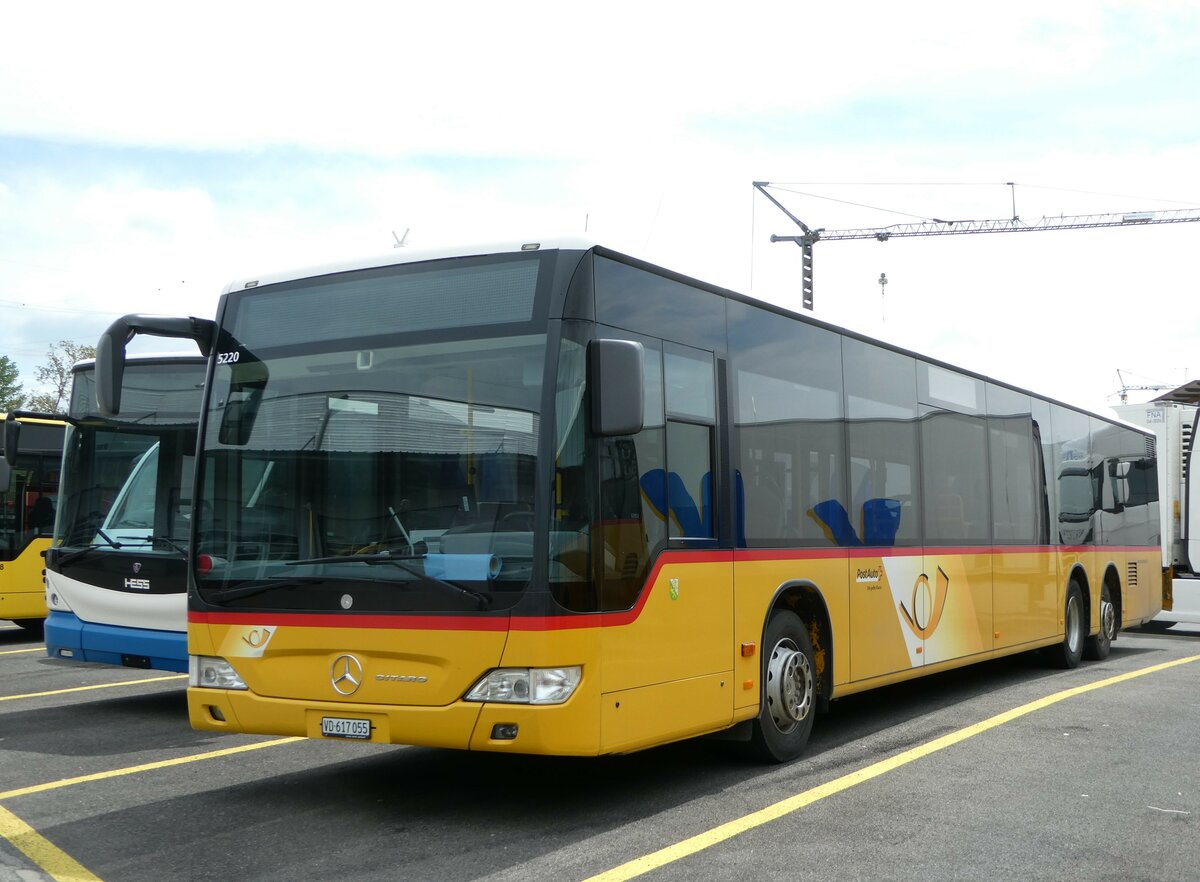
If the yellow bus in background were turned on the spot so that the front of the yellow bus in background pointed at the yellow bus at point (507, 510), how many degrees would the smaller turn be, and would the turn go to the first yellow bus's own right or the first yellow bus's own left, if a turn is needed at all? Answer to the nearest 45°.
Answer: approximately 45° to the first yellow bus's own left

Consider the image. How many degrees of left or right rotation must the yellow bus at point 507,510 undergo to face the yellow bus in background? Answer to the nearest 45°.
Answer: approximately 90° to its right

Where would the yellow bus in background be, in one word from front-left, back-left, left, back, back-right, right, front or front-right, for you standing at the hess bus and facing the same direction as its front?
back-right

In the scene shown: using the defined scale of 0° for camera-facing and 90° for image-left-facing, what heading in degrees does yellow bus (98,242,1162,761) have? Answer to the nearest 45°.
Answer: approximately 45°

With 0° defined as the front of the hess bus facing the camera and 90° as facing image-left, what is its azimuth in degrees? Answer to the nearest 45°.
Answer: approximately 45°

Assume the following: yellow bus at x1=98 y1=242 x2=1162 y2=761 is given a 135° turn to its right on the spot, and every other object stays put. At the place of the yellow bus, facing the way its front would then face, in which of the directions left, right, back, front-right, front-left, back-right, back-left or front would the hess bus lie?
front-left
